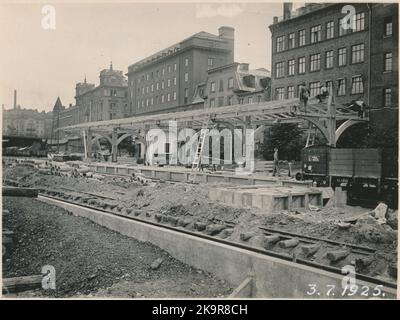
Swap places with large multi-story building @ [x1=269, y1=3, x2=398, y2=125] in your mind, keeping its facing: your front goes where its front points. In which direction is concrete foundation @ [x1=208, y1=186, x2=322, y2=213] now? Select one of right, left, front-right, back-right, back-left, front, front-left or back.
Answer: front-left

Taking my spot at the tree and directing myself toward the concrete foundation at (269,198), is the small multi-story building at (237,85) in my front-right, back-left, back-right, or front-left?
back-right

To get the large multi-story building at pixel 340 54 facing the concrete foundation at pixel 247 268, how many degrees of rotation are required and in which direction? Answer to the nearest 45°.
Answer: approximately 45° to its left

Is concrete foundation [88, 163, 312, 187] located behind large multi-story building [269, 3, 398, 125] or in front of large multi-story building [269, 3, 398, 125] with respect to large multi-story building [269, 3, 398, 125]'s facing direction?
in front

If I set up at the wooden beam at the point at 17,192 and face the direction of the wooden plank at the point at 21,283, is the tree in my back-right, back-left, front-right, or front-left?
back-left

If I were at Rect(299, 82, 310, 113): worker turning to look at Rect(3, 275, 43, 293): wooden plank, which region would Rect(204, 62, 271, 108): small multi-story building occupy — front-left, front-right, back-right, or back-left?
back-right

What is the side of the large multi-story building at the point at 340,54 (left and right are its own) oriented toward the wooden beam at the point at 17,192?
front

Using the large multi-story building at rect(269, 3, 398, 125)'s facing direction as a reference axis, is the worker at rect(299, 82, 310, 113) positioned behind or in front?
in front

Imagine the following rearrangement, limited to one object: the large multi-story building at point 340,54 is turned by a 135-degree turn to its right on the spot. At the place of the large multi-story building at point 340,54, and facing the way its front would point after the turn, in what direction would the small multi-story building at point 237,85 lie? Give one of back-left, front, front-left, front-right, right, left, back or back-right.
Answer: front-left

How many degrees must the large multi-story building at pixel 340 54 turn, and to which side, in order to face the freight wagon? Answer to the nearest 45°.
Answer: approximately 45° to its left

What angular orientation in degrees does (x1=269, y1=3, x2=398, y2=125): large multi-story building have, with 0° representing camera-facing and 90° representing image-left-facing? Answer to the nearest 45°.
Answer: approximately 45°
